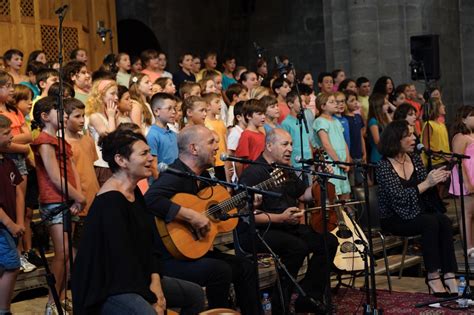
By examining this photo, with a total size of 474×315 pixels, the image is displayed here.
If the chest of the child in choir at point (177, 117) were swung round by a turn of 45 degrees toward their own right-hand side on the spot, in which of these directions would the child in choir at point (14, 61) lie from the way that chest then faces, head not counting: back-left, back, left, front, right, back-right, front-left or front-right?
back-right

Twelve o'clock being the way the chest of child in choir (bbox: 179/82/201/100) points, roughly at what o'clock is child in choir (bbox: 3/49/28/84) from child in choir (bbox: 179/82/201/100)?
child in choir (bbox: 3/49/28/84) is roughly at 5 o'clock from child in choir (bbox: 179/82/201/100).

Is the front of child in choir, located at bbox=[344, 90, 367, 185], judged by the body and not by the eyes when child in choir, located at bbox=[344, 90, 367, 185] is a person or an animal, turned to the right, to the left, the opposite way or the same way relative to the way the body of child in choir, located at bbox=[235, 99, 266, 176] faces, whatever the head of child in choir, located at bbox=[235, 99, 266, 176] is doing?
the same way

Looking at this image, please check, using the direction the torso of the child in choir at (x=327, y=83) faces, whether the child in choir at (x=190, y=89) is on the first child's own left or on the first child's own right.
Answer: on the first child's own right

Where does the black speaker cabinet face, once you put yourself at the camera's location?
facing the viewer

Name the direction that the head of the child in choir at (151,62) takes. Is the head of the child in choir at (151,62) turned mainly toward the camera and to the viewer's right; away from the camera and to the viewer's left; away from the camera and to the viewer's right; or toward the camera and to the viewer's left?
toward the camera and to the viewer's right

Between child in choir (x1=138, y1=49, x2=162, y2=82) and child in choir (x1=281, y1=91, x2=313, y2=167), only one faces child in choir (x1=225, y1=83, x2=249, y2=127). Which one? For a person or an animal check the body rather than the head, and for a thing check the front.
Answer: child in choir (x1=138, y1=49, x2=162, y2=82)

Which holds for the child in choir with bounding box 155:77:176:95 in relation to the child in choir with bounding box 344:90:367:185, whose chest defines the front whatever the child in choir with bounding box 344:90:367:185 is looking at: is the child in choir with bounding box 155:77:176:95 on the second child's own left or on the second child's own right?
on the second child's own right

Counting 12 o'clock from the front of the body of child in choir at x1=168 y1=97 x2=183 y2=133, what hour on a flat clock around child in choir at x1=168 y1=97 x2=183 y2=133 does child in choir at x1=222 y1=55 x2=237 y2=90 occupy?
child in choir at x1=222 y1=55 x2=237 y2=90 is roughly at 8 o'clock from child in choir at x1=168 y1=97 x2=183 y2=133.

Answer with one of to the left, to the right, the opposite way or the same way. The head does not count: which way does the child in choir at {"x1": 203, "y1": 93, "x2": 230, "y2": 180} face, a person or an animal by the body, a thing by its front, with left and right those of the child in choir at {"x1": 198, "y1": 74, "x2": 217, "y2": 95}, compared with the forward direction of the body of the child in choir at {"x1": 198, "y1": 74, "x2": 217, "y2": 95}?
the same way

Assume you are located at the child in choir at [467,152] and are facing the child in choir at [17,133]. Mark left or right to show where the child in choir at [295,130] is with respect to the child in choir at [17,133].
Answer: right

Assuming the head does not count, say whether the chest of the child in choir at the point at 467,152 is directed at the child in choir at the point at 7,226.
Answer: no

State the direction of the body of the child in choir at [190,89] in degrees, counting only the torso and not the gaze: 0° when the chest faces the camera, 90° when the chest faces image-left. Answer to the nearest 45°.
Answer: approximately 315°

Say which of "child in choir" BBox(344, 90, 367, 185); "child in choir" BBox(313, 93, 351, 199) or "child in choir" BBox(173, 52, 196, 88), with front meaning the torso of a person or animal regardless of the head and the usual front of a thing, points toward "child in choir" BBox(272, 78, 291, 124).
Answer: "child in choir" BBox(173, 52, 196, 88)

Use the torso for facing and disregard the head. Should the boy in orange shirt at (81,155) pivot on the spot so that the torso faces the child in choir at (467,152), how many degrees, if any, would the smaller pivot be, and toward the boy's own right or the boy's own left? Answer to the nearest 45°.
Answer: approximately 45° to the boy's own left

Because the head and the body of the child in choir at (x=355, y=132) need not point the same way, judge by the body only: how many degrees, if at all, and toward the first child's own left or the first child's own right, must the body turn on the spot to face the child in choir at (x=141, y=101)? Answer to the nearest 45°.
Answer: approximately 90° to the first child's own right

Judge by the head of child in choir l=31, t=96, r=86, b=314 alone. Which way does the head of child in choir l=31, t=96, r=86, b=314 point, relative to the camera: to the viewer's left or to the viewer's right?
to the viewer's right

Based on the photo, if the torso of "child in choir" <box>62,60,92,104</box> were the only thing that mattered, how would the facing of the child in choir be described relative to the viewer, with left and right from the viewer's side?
facing to the right of the viewer
